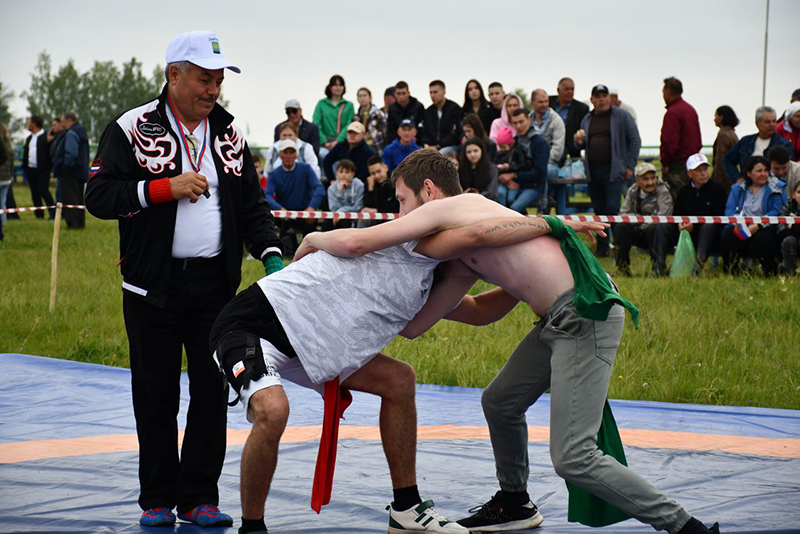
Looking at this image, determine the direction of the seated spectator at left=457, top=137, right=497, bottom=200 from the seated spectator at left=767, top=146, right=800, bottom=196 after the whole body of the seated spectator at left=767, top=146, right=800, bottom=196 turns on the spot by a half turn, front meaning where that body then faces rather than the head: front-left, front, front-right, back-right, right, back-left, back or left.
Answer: back-left

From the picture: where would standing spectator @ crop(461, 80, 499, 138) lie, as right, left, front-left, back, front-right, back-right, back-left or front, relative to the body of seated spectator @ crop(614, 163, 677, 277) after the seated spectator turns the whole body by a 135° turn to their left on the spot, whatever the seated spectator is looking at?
left

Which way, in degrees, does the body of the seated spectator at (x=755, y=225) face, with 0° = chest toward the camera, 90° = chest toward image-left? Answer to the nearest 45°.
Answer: approximately 0°

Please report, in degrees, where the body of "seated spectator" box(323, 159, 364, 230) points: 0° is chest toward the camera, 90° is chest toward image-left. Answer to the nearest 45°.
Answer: approximately 0°

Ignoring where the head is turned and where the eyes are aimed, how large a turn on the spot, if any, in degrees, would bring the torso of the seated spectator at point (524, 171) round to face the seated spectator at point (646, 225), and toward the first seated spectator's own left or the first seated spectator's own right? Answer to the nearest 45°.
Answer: approximately 90° to the first seated spectator's own left

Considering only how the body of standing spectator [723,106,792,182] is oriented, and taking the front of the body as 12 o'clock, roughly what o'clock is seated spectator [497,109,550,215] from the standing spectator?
The seated spectator is roughly at 3 o'clock from the standing spectator.
